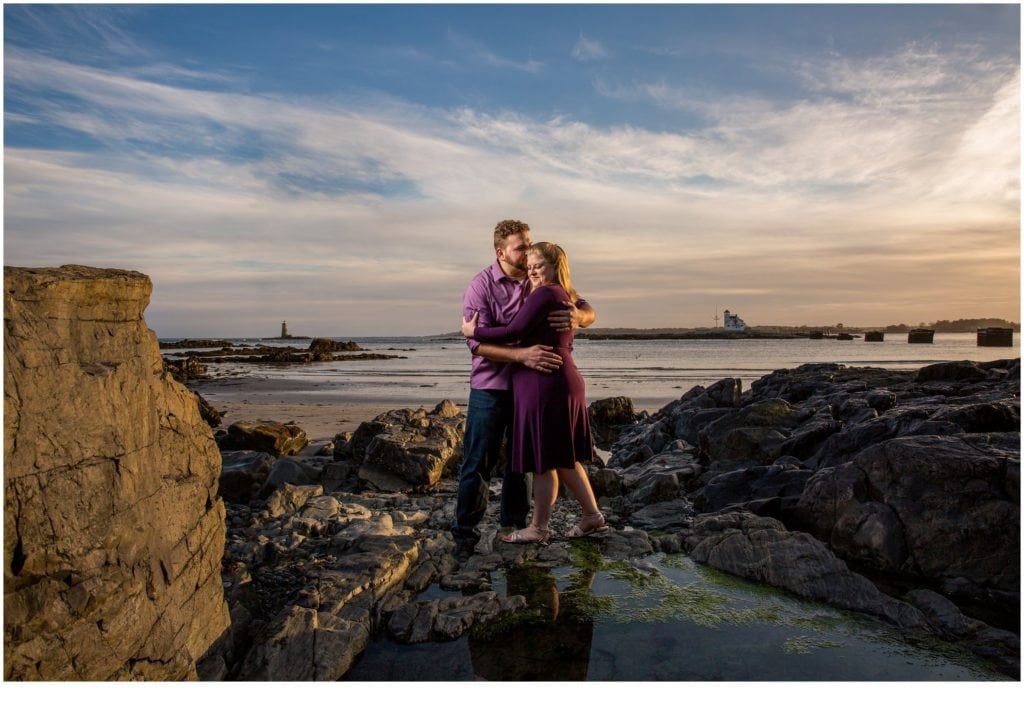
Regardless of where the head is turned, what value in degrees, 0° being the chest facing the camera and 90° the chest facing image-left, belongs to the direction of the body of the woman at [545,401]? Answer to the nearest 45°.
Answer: approximately 90°

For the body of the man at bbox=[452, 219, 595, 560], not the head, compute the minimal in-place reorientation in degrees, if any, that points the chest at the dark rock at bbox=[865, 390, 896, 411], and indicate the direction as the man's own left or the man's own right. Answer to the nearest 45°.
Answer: approximately 90° to the man's own left

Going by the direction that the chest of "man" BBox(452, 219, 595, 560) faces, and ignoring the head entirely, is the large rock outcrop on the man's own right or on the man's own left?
on the man's own right

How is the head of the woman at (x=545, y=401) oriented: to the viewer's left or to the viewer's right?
to the viewer's left

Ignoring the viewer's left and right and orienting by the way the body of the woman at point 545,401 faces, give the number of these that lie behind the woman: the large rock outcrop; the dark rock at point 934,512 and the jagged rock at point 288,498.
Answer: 1

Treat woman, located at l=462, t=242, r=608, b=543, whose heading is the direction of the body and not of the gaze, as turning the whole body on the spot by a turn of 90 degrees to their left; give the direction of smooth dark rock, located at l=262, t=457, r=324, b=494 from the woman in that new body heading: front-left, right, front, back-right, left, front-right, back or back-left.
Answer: back-right

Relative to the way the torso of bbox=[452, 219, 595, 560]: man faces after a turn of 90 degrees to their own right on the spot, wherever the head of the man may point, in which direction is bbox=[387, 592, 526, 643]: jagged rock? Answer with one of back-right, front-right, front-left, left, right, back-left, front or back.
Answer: front-left

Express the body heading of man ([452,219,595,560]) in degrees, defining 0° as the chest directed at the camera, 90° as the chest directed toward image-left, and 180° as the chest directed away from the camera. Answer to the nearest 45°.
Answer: approximately 315°
